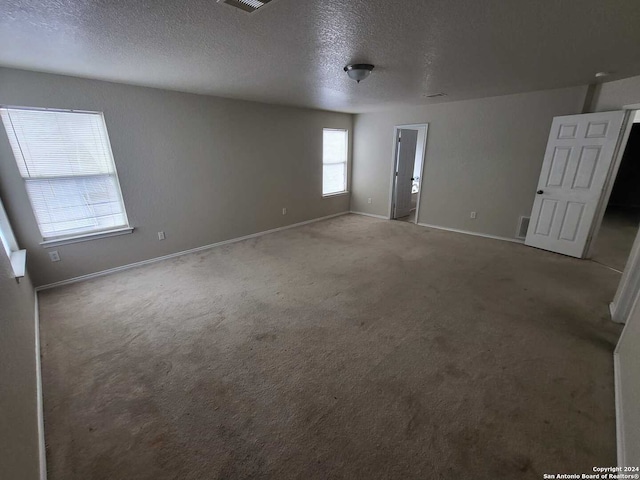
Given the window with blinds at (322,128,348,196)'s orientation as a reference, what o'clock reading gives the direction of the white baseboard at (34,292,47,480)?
The white baseboard is roughly at 2 o'clock from the window with blinds.

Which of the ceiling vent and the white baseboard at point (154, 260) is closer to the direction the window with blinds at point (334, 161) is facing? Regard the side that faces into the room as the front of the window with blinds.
the ceiling vent

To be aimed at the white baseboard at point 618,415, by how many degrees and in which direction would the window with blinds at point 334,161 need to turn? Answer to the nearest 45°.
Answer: approximately 45° to its right

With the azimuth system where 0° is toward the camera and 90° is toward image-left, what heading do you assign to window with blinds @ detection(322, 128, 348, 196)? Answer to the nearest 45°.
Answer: approximately 315°

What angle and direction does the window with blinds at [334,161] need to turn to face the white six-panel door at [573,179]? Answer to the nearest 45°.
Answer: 0° — it already faces it

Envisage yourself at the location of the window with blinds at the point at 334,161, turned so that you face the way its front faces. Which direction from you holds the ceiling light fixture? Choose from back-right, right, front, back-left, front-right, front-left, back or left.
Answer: front-right

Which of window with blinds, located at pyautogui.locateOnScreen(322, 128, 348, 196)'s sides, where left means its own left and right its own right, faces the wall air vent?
front
